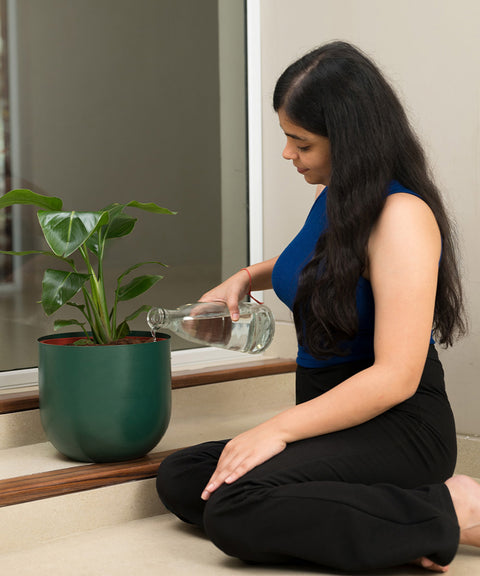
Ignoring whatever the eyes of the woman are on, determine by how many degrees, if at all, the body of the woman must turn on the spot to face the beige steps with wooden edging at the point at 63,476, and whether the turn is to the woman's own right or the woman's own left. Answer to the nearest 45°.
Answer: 0° — they already face it

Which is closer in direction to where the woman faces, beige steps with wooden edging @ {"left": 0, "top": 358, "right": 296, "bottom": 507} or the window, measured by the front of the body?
the beige steps with wooden edging

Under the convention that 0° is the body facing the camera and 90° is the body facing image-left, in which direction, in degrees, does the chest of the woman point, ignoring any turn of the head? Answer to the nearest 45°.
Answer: approximately 90°

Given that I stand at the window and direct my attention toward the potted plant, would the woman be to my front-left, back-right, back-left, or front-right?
front-left

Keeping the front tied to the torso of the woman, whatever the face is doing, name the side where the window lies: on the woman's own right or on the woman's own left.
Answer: on the woman's own right
